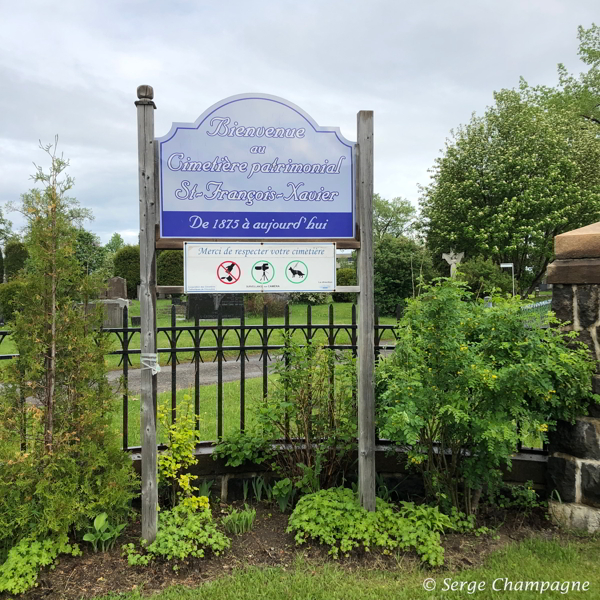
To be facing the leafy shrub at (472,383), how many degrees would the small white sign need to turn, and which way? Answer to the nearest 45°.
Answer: approximately 90° to its left

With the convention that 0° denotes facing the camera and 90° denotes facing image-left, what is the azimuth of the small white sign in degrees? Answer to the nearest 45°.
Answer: approximately 0°

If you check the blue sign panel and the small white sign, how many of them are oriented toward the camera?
2

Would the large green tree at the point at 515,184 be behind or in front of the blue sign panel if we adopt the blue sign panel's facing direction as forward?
behind

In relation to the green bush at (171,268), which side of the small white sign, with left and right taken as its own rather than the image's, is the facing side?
back

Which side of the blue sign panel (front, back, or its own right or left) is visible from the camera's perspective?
front

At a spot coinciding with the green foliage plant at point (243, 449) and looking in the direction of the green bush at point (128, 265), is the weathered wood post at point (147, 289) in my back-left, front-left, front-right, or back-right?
back-left

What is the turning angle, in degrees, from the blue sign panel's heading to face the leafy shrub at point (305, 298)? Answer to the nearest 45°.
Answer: approximately 180°
